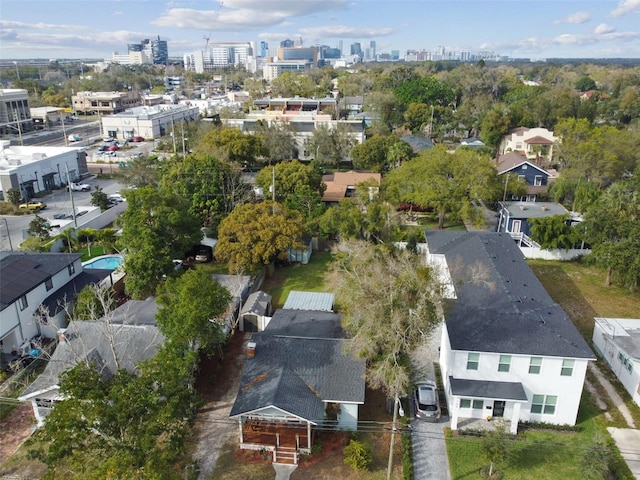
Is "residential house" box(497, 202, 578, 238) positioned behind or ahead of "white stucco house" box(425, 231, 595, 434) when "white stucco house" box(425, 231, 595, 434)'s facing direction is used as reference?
behind

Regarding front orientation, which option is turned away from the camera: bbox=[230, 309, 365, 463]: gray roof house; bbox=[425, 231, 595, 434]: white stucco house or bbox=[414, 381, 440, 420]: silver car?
the silver car

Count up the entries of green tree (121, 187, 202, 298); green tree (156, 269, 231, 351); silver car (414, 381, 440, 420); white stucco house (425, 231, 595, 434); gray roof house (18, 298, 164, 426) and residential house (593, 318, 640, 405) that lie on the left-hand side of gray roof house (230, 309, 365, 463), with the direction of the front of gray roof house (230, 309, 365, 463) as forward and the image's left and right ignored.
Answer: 3

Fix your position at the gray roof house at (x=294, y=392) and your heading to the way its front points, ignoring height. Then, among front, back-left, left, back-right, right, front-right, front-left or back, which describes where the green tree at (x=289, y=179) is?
back

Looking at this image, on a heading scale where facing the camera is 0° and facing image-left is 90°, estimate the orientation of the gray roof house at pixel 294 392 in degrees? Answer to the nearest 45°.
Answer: approximately 0°

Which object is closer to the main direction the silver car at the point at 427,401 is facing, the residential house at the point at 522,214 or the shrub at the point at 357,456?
the residential house

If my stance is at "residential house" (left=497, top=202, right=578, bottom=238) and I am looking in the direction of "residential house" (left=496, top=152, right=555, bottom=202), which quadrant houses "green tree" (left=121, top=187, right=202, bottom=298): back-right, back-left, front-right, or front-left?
back-left

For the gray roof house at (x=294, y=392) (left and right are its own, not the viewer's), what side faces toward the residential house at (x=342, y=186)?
back

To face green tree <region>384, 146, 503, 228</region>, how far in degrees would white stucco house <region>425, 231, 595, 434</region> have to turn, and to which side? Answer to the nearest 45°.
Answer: approximately 180°

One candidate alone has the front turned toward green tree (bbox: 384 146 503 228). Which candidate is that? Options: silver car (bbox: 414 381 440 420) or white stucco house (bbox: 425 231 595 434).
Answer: the silver car

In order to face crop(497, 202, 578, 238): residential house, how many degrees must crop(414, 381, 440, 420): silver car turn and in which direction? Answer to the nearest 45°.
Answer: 0° — it already faces it

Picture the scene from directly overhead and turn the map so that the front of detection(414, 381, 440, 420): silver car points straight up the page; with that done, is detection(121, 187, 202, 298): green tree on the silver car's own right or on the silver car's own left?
on the silver car's own left

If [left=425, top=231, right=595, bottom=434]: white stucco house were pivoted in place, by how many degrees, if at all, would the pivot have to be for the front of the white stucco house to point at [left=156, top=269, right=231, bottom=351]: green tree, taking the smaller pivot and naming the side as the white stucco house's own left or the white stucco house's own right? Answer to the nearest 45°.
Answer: approximately 90° to the white stucco house's own right

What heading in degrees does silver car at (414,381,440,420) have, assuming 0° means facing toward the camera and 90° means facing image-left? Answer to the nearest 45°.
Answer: approximately 180°

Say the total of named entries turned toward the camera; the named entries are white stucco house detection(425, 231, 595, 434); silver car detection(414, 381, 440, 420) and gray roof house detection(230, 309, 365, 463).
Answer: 2

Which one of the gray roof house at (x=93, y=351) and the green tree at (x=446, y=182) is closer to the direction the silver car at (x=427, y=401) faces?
the green tree

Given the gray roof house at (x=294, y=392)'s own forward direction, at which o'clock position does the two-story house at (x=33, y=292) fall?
The two-story house is roughly at 4 o'clock from the gray roof house.

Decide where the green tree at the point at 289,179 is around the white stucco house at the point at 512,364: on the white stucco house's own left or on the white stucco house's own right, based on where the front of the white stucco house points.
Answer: on the white stucco house's own right
